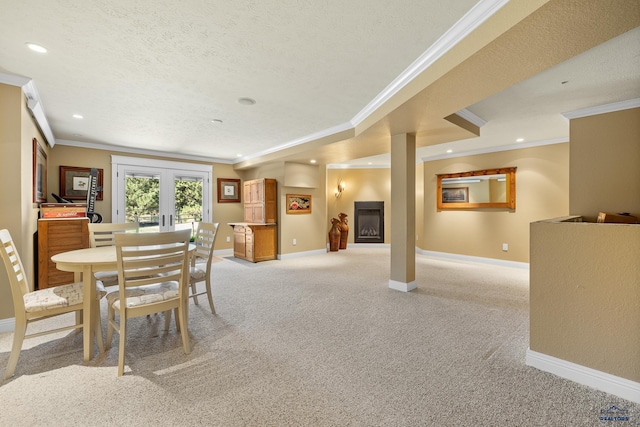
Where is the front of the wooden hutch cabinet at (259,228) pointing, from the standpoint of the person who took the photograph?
facing the viewer and to the left of the viewer

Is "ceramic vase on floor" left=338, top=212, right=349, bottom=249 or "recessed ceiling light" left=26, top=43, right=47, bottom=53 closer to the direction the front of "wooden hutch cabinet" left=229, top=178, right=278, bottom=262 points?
the recessed ceiling light

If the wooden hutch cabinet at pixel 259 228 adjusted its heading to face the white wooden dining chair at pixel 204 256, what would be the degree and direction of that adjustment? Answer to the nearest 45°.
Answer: approximately 45° to its left

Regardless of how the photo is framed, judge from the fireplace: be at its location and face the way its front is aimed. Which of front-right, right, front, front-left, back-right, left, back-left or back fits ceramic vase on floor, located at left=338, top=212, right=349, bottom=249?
front-right

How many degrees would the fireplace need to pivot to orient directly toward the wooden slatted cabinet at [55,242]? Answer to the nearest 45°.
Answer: approximately 45° to its right

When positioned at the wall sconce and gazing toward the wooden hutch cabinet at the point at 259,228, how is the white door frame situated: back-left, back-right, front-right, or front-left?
front-right

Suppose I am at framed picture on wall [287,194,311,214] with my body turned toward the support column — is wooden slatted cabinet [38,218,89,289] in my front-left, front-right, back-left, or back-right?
front-right

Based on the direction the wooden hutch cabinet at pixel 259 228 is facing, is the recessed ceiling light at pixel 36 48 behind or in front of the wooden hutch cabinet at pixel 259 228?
in front

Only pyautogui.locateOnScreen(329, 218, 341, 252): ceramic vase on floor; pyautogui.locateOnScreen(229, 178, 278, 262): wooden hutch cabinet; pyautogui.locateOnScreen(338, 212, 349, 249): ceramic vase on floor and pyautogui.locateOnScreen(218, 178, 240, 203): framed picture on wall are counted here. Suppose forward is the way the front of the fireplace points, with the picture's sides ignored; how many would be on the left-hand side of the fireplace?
0

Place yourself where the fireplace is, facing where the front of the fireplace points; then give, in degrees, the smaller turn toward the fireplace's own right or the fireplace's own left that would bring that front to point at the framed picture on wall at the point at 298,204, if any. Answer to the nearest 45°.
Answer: approximately 45° to the fireplace's own right

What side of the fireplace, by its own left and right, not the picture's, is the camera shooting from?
front

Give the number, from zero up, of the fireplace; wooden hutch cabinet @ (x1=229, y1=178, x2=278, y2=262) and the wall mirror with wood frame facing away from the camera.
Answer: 0

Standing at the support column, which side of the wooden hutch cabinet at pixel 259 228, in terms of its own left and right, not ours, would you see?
left

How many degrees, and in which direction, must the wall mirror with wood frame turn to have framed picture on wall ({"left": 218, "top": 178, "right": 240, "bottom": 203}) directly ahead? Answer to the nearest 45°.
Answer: approximately 45° to its right

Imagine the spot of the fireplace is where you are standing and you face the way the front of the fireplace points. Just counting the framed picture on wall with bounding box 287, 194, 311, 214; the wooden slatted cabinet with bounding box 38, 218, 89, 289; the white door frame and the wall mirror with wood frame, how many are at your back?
0

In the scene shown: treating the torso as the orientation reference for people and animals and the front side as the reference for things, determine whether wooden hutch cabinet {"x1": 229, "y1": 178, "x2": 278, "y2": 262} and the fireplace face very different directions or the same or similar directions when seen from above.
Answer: same or similar directions
